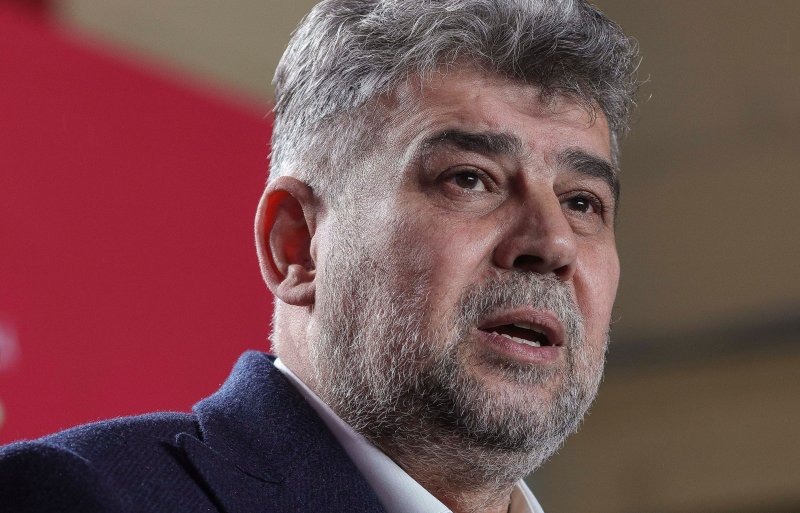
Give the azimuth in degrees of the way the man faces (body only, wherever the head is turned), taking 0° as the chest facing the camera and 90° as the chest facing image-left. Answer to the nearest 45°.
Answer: approximately 315°

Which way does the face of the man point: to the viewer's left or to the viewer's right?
to the viewer's right
